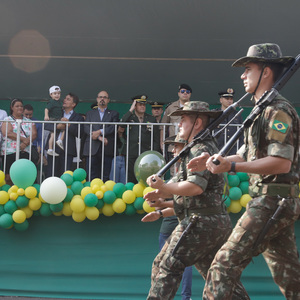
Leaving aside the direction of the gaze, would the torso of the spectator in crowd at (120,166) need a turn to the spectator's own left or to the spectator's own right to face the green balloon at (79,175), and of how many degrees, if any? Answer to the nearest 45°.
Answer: approximately 45° to the spectator's own right

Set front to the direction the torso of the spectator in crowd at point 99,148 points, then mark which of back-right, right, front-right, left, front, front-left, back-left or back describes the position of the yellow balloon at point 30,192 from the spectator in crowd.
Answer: front-right

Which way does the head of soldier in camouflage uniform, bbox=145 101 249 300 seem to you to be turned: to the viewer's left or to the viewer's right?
to the viewer's left

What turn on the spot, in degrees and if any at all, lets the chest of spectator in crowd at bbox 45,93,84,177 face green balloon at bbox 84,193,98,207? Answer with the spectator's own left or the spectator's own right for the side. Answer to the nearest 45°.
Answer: approximately 45° to the spectator's own left

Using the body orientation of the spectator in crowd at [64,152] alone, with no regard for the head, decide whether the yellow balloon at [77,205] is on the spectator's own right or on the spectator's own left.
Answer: on the spectator's own left

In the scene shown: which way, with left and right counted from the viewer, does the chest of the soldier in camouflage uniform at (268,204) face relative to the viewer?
facing to the left of the viewer

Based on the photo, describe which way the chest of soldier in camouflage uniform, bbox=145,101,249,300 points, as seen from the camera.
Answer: to the viewer's left

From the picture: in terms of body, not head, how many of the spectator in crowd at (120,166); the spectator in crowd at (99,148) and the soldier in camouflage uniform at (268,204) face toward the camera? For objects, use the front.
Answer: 2

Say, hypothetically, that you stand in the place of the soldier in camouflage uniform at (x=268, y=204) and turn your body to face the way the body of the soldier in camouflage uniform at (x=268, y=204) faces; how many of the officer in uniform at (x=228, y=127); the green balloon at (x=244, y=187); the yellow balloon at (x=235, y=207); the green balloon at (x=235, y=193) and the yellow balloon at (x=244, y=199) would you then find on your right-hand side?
5

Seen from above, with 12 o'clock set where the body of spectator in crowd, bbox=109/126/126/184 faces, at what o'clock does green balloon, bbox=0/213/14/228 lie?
The green balloon is roughly at 2 o'clock from the spectator in crowd.

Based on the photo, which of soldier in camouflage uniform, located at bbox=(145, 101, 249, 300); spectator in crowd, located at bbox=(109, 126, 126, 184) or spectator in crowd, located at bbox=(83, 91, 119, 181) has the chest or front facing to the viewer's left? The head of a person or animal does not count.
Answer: the soldier in camouflage uniform

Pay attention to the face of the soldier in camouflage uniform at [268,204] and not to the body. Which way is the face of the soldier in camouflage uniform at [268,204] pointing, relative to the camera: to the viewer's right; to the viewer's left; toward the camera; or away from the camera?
to the viewer's left

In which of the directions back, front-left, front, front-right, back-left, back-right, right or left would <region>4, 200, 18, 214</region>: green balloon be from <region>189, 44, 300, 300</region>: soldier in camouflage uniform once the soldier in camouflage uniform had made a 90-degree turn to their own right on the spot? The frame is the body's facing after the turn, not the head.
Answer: front-left

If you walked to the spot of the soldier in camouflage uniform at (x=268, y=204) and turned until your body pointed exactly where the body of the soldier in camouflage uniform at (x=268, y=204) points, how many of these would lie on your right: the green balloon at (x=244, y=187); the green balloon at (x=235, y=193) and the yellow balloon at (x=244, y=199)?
3

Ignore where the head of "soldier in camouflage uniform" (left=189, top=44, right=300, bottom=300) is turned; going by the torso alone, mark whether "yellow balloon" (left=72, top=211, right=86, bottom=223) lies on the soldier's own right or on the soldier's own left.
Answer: on the soldier's own right

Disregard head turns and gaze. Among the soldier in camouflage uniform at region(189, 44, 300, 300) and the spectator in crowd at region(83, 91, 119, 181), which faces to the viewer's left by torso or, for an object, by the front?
the soldier in camouflage uniform
